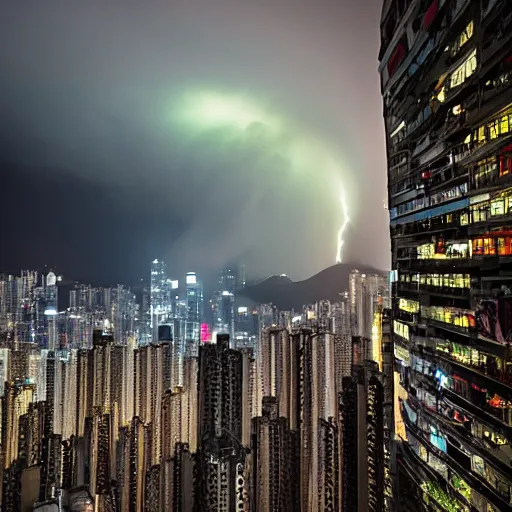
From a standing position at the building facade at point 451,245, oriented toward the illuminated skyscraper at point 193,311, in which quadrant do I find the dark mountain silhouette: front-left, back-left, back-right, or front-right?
front-right

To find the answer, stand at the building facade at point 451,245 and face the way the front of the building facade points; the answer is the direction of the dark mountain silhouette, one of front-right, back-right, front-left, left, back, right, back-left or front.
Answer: right

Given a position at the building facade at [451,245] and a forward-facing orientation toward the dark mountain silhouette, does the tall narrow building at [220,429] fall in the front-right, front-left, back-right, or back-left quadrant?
front-left

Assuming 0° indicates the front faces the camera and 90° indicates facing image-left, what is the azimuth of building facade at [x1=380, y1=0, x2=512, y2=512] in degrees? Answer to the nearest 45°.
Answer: approximately 45°

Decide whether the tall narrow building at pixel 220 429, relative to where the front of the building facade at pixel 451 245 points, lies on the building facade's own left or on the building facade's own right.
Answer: on the building facade's own right

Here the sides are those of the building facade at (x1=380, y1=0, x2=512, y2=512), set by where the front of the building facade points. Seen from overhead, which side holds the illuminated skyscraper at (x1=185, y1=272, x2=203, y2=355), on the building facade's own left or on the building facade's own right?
on the building facade's own right
